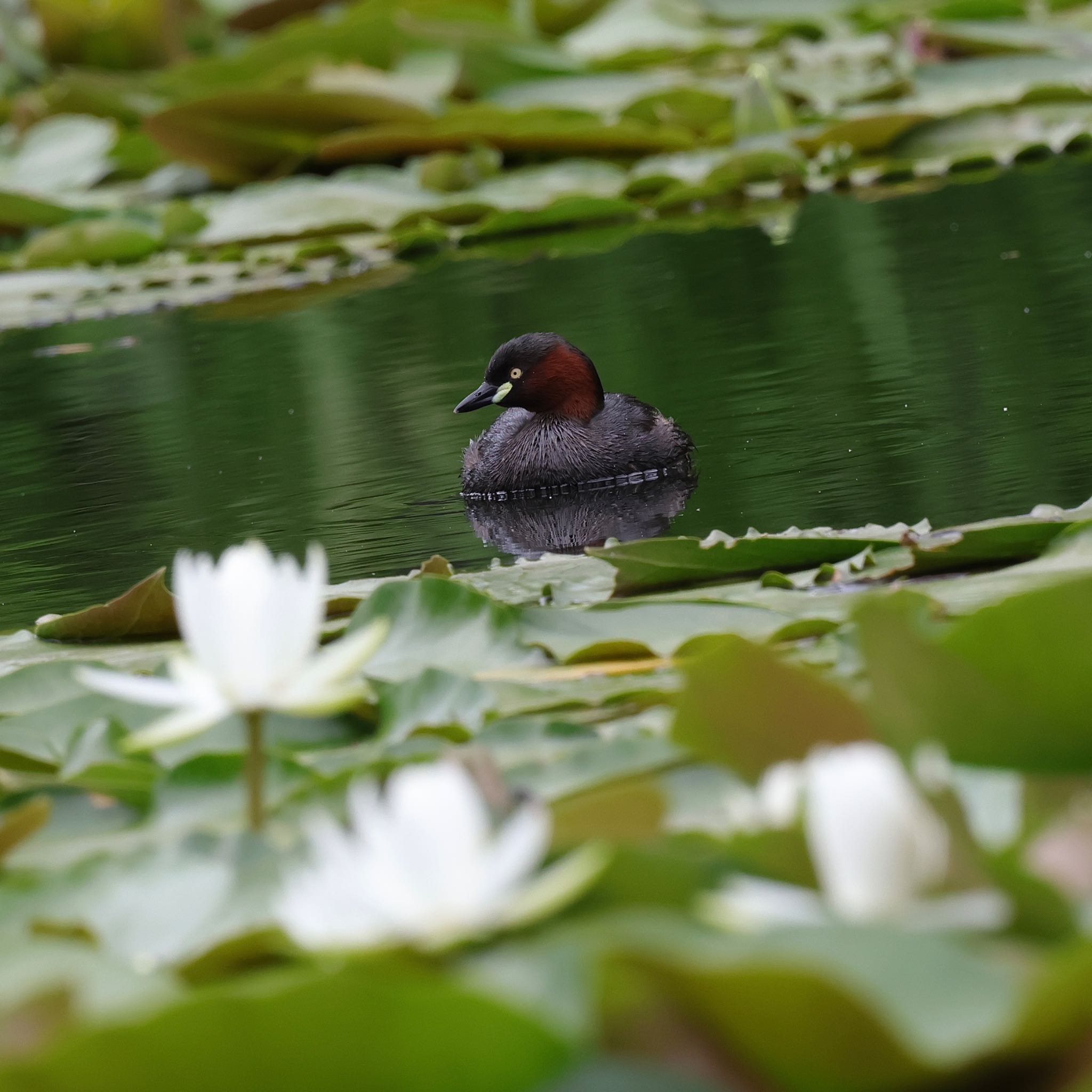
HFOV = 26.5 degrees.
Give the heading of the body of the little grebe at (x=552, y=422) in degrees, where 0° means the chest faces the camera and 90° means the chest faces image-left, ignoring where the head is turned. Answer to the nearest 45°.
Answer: approximately 45°

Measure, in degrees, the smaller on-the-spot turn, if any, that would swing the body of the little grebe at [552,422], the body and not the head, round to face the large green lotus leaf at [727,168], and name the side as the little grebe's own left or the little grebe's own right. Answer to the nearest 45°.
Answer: approximately 135° to the little grebe's own right

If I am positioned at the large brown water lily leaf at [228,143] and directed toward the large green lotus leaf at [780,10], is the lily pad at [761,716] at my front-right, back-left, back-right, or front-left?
back-right

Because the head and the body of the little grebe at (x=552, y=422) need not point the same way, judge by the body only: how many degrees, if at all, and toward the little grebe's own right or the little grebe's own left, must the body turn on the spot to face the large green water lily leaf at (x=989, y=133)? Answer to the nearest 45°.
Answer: approximately 180°

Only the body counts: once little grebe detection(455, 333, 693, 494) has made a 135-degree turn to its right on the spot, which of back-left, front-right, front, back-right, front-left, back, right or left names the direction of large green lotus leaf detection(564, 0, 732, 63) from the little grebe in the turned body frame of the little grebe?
front

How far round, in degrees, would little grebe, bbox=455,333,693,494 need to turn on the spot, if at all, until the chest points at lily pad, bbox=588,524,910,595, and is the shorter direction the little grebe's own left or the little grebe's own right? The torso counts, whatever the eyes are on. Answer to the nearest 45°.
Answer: approximately 45° to the little grebe's own left
